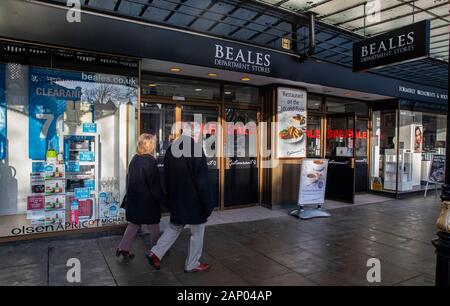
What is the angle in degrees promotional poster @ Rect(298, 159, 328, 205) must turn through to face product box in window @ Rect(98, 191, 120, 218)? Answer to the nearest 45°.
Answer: approximately 45° to its right

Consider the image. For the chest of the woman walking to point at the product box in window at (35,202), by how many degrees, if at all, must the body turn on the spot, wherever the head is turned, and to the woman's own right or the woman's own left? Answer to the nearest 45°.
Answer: approximately 90° to the woman's own left

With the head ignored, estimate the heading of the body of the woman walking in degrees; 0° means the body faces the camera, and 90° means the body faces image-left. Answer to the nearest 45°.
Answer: approximately 225°

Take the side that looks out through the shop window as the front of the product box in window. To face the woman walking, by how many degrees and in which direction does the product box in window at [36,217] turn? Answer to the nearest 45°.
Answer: approximately 45° to its left

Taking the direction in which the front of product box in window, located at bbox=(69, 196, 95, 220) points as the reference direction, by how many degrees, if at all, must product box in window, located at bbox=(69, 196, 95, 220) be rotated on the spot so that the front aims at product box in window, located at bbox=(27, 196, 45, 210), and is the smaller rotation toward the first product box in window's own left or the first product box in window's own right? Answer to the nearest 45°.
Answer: approximately 90° to the first product box in window's own right

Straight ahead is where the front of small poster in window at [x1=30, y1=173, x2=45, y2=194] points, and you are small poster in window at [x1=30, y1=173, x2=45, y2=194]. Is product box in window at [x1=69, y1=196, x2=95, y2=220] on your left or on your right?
on your left

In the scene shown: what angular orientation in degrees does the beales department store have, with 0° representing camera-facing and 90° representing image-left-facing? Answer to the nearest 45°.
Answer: approximately 315°

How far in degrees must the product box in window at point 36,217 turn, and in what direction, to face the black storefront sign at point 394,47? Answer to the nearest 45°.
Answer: approximately 45° to its left

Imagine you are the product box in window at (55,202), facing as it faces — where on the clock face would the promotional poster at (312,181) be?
The promotional poster is roughly at 9 o'clock from the product box in window.

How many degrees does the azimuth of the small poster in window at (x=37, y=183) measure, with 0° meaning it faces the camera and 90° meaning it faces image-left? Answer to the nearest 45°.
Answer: approximately 0°

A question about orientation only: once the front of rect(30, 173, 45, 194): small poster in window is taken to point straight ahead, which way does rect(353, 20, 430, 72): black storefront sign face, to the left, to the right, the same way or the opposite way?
to the right

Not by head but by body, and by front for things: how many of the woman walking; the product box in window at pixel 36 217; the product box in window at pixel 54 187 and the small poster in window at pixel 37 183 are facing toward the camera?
3

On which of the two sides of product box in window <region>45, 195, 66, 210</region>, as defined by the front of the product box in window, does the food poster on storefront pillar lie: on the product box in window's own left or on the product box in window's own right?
on the product box in window's own left
